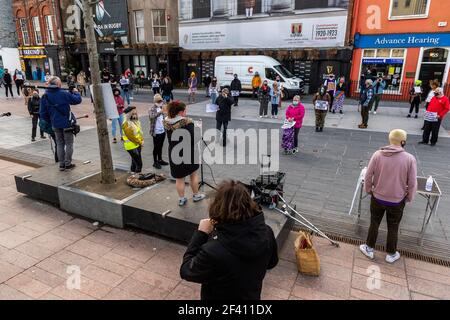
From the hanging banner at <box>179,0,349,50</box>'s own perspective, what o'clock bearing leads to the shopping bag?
The shopping bag is roughly at 12 o'clock from the hanging banner.

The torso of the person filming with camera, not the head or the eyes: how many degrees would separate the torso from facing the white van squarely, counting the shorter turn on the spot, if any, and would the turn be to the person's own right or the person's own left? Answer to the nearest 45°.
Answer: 0° — they already face it

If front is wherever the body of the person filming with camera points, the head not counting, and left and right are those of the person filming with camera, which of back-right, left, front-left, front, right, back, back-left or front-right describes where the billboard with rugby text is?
front-left

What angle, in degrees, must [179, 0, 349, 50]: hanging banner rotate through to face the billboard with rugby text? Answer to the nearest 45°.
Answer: approximately 90° to its right

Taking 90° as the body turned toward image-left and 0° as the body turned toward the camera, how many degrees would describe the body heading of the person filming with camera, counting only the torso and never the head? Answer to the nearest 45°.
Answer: approximately 225°

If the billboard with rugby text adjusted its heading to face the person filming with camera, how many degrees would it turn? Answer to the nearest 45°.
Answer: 0° — it already faces them

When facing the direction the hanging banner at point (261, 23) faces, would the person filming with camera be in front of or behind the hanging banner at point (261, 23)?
in front

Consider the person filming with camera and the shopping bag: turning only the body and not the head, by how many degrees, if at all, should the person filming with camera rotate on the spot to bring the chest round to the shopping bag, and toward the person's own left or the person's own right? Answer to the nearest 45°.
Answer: approximately 90° to the person's own right

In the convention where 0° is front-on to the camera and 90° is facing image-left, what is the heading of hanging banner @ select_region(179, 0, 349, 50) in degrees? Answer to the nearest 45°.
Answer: approximately 0°

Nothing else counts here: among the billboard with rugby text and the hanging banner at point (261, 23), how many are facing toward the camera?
2

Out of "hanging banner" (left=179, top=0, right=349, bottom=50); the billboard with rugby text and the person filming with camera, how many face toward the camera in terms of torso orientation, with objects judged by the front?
2

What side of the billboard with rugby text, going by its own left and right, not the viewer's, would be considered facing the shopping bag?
front

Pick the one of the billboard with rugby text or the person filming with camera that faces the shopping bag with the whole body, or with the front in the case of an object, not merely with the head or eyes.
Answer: the billboard with rugby text

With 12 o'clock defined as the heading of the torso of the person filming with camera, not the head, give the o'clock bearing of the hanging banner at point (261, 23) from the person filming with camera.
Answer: The hanging banner is roughly at 12 o'clock from the person filming with camera.
